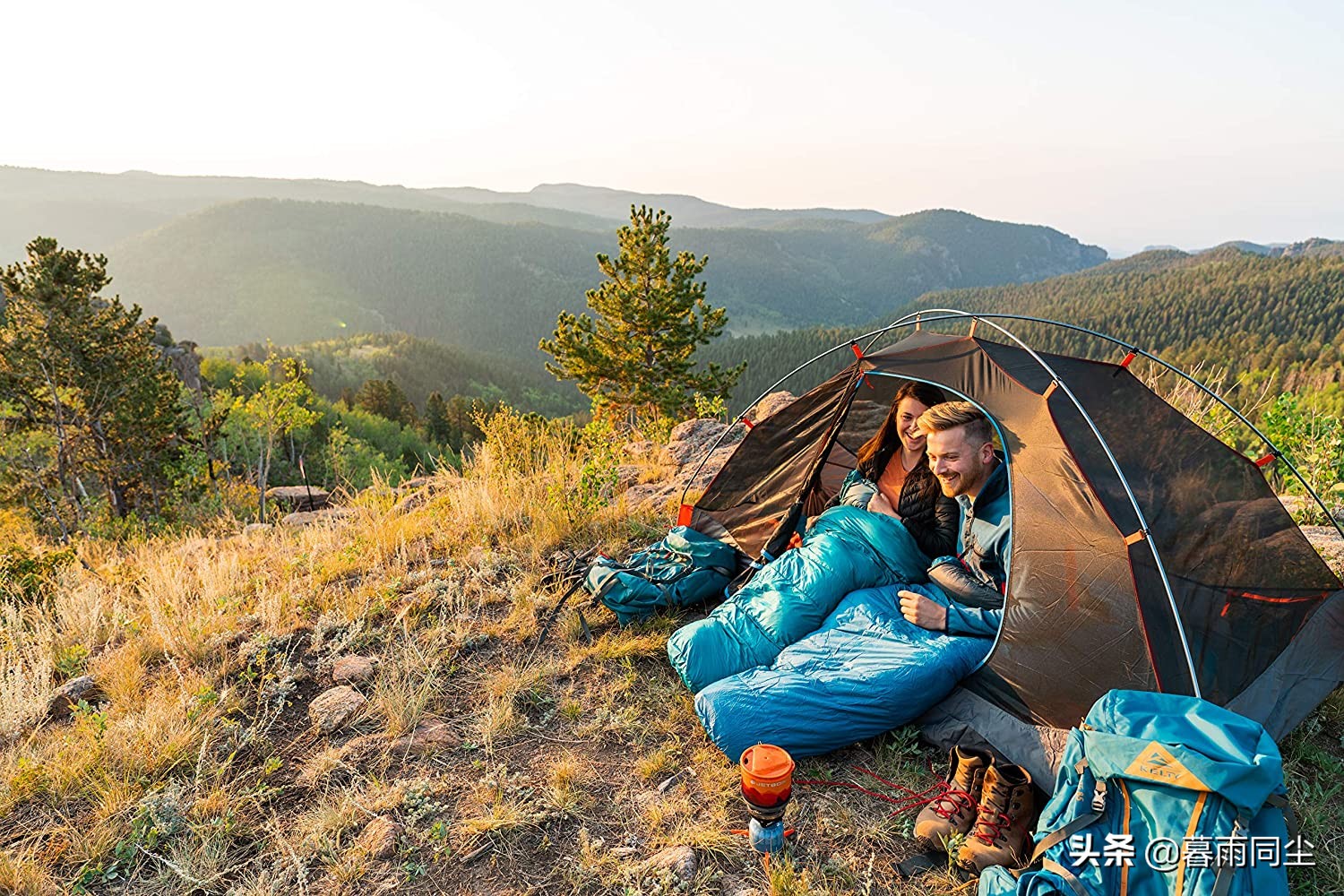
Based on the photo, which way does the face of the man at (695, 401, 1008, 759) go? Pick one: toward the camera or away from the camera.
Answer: toward the camera

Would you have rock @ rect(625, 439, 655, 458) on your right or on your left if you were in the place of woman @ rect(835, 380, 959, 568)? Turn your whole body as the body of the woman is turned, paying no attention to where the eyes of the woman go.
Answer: on your right

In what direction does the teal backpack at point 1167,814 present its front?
toward the camera

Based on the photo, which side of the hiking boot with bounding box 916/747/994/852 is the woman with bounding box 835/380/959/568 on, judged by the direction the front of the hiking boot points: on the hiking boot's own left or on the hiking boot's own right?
on the hiking boot's own right

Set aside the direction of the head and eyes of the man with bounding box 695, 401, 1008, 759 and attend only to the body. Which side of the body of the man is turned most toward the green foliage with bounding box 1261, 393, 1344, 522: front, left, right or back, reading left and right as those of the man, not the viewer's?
back

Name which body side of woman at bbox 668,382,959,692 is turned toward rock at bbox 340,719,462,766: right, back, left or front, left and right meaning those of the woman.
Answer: front

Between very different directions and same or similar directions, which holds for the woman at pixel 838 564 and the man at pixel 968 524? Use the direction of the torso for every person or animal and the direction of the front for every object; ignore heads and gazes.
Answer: same or similar directions

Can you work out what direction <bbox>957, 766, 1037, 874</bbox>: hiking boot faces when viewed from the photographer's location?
facing the viewer and to the left of the viewer

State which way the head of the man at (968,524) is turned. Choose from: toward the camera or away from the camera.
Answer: toward the camera
